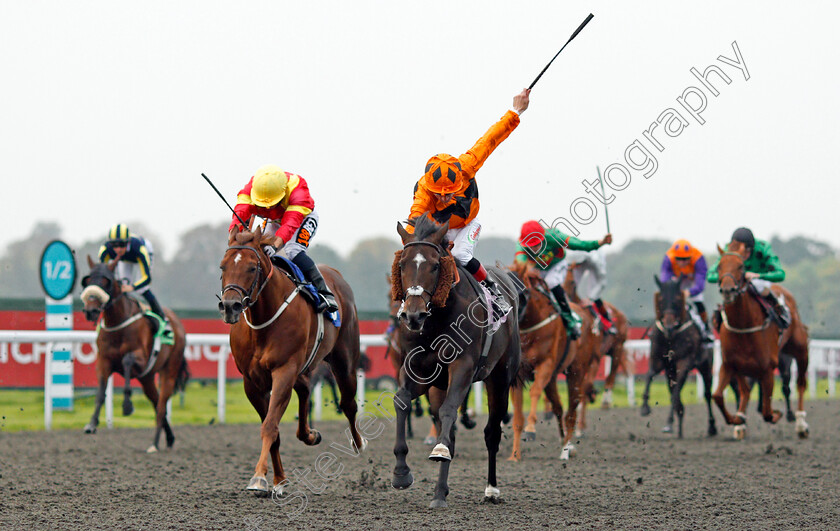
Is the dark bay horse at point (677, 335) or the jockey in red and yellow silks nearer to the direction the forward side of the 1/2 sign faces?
the jockey in red and yellow silks

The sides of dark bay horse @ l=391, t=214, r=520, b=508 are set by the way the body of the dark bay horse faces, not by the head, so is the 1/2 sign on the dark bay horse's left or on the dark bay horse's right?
on the dark bay horse's right

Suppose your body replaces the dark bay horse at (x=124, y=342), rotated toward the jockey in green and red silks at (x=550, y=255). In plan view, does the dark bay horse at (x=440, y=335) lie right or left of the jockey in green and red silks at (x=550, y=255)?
right

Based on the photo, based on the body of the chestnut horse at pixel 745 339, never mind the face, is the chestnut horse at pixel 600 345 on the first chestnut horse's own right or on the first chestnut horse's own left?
on the first chestnut horse's own right
